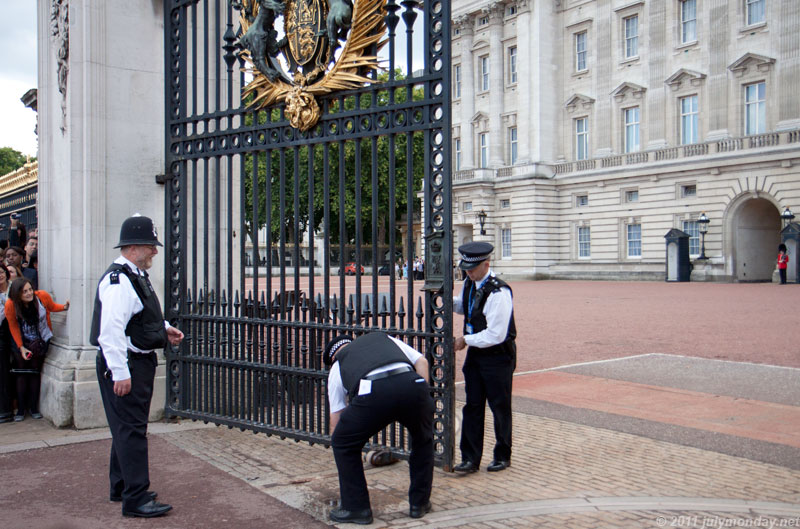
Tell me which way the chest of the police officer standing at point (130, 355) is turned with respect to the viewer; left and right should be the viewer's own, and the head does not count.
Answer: facing to the right of the viewer

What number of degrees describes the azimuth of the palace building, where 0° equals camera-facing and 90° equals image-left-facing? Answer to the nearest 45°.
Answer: approximately 45°

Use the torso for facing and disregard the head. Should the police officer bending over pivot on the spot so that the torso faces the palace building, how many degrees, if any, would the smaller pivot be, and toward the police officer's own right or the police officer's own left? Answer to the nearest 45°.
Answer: approximately 45° to the police officer's own right

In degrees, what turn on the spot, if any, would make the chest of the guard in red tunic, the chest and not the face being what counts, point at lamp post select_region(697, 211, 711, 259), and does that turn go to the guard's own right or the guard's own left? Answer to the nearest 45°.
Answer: approximately 90° to the guard's own right

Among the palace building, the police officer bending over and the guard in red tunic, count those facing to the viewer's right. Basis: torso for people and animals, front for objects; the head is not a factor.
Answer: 0

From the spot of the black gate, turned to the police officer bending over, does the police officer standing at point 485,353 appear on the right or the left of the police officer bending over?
left

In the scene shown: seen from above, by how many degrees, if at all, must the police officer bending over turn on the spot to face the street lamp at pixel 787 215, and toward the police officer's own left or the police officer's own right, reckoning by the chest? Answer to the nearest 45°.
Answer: approximately 90° to the police officer's own right

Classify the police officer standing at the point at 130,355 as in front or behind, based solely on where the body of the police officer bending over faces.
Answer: in front

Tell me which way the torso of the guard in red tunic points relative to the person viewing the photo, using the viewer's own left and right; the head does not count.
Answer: facing the viewer and to the left of the viewer

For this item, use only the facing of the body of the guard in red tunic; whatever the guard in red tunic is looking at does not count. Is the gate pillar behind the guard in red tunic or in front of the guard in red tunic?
in front

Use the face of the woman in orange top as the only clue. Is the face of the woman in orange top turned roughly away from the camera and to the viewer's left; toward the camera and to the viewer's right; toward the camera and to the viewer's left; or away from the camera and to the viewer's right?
toward the camera and to the viewer's right

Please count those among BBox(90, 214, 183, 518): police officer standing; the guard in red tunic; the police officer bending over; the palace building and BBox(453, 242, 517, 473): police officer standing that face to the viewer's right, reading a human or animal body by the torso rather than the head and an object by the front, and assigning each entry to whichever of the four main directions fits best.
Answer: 1

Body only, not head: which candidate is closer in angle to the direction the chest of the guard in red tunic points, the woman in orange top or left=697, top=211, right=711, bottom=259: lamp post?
the woman in orange top
